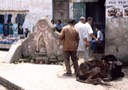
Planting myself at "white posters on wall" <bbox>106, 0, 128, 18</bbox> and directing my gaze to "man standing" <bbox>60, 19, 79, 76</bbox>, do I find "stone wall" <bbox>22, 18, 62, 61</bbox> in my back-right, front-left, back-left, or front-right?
front-right

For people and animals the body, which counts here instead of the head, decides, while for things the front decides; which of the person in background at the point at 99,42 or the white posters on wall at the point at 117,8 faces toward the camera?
the white posters on wall

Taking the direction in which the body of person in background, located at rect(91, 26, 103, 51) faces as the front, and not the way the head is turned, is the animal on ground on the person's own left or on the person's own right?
on the person's own left

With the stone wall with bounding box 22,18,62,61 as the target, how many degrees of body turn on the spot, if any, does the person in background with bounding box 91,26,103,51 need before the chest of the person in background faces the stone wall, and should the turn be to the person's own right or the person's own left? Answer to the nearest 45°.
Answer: approximately 45° to the person's own left

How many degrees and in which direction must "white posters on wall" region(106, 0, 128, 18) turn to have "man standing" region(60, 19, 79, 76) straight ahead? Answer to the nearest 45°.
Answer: approximately 45° to its right

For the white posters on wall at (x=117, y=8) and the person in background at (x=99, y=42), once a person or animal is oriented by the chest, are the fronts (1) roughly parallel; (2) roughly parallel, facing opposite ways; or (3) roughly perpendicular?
roughly perpendicular

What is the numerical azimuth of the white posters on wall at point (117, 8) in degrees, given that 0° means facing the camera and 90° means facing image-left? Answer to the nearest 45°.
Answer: approximately 0°

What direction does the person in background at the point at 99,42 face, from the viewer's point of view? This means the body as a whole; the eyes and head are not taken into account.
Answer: to the viewer's left

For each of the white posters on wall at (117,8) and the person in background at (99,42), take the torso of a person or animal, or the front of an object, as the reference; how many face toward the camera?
1

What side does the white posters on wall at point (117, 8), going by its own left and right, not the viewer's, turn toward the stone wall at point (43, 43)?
right

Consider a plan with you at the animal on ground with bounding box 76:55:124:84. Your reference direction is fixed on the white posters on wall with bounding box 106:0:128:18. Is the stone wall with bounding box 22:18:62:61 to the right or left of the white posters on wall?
left

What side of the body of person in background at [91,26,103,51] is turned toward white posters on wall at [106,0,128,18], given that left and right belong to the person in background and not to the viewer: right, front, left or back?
back

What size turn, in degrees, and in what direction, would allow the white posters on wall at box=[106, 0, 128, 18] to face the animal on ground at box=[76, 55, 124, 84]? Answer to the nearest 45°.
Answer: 0° — it already faces it
